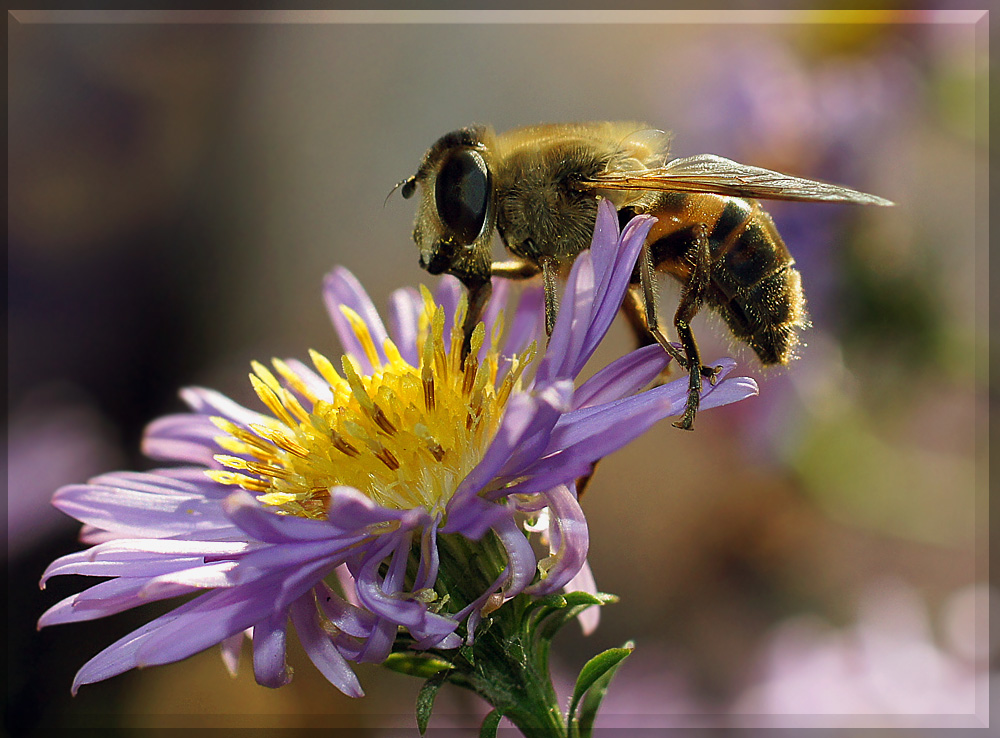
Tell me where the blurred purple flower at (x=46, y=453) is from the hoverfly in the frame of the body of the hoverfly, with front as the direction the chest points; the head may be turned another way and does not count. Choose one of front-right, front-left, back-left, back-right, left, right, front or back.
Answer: front-right

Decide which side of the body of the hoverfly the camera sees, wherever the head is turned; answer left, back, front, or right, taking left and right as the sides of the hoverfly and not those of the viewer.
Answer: left
